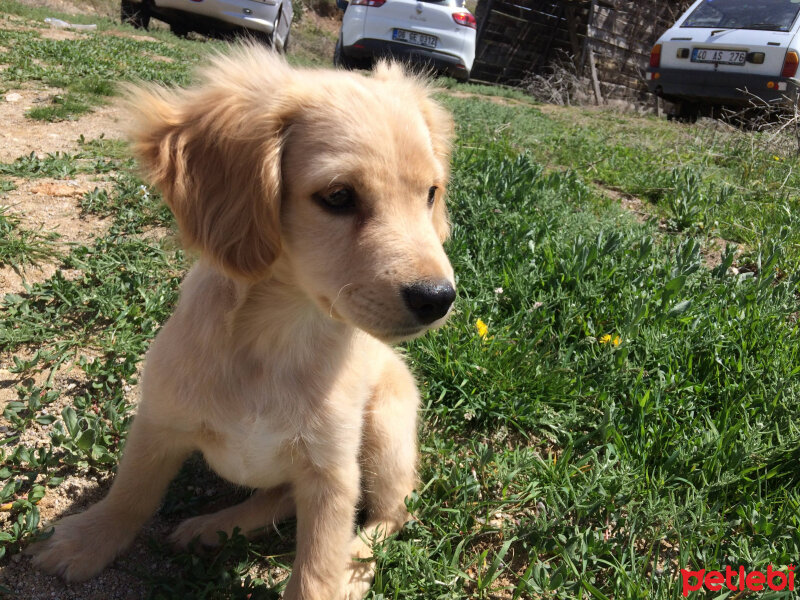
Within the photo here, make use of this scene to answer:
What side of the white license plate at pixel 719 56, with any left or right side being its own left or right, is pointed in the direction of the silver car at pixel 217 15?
right

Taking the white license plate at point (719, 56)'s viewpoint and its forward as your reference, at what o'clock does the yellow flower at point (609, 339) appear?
The yellow flower is roughly at 12 o'clock from the white license plate.

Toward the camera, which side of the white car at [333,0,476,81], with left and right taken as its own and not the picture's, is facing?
back

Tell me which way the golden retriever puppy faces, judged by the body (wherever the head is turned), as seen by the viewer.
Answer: toward the camera

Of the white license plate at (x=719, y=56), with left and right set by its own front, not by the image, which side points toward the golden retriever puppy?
front

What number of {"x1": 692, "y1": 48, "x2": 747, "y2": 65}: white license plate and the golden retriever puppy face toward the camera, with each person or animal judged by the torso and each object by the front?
2

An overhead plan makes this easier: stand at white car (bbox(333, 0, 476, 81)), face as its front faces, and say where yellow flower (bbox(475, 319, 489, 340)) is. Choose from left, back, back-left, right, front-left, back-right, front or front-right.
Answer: back

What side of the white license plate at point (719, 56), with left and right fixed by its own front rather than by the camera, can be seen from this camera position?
front

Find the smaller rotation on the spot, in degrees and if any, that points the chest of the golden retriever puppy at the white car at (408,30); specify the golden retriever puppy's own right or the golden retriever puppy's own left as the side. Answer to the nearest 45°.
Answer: approximately 180°

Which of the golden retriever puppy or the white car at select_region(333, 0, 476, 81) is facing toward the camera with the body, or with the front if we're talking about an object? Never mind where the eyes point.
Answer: the golden retriever puppy
